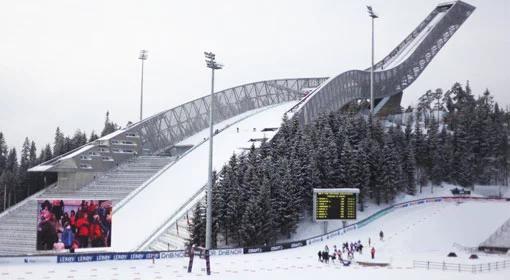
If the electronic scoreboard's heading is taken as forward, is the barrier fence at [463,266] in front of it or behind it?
in front

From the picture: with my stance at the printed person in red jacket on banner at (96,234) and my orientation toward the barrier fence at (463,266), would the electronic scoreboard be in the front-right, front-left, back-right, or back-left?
front-left

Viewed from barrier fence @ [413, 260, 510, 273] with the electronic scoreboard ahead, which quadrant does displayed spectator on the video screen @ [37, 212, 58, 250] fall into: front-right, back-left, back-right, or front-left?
front-left

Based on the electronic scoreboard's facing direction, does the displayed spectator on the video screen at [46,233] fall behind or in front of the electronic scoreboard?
in front

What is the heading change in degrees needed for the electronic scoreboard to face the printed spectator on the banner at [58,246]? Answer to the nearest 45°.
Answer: approximately 45° to its right

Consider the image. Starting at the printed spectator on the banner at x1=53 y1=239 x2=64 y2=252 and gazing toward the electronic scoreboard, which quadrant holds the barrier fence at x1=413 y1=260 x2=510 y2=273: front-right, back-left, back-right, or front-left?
front-right

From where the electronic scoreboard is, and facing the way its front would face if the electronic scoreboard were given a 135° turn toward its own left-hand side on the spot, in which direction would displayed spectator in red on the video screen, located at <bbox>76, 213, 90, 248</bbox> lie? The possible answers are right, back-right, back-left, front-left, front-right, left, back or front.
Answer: back

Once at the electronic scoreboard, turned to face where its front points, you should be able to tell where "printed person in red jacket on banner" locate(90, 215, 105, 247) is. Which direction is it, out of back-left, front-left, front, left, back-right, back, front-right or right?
front-right

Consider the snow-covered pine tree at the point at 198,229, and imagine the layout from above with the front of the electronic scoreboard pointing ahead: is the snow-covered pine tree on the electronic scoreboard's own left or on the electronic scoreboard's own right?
on the electronic scoreboard's own right

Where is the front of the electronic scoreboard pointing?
toward the camera
